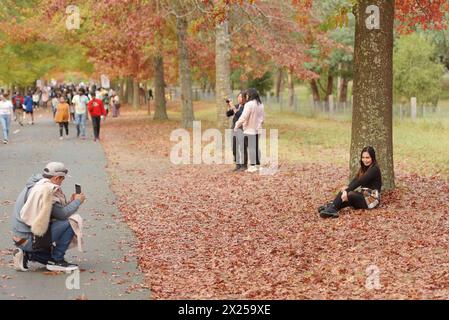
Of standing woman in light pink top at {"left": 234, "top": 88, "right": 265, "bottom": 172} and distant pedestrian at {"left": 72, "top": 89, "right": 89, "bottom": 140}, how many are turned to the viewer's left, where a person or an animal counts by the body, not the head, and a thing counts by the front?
1

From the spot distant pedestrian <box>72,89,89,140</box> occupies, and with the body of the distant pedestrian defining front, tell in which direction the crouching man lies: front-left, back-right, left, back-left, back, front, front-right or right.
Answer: front

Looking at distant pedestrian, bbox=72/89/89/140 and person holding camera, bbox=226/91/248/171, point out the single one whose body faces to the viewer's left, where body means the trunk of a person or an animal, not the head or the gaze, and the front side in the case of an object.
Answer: the person holding camera

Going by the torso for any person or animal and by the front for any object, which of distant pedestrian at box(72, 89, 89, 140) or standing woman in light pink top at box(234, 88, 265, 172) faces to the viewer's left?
the standing woman in light pink top

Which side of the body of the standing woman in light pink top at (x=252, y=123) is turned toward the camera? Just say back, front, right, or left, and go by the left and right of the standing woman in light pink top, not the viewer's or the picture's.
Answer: left

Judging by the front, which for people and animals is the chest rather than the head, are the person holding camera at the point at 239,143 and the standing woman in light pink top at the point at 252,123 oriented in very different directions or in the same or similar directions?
same or similar directions

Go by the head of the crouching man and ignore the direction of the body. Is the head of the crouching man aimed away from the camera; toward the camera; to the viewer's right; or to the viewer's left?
to the viewer's right

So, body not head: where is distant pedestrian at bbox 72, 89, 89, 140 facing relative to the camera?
toward the camera

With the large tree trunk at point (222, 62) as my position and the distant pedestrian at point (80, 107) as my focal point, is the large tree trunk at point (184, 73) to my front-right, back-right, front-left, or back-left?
front-right

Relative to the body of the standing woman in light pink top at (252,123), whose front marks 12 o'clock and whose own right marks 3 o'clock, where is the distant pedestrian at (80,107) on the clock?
The distant pedestrian is roughly at 2 o'clock from the standing woman in light pink top.

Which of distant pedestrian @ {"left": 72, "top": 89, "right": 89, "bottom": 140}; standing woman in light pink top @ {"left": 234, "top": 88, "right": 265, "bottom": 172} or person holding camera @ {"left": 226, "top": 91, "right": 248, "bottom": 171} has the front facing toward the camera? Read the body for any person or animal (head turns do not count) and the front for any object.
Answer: the distant pedestrian

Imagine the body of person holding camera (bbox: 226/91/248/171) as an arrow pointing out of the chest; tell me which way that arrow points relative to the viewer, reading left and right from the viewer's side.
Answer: facing to the left of the viewer

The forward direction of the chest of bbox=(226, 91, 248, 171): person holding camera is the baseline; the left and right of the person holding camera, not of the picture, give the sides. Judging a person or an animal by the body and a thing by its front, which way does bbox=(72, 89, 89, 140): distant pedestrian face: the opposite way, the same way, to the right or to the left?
to the left
